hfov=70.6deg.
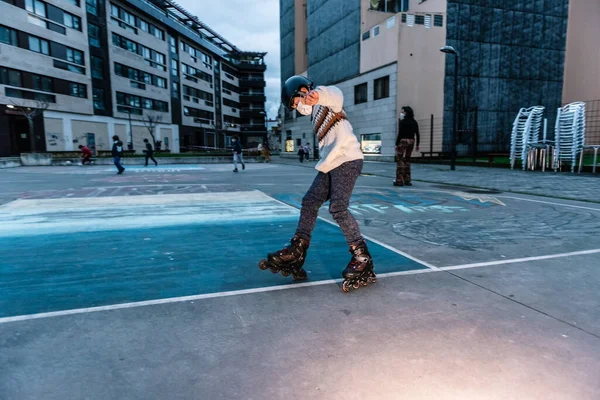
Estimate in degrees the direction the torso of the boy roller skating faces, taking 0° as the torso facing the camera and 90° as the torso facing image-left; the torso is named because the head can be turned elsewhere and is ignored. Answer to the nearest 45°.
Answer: approximately 45°

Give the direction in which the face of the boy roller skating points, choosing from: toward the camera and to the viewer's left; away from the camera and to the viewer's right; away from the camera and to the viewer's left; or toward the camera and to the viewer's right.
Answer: toward the camera and to the viewer's left

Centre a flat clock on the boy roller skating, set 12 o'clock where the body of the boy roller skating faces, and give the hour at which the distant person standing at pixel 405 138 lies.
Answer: The distant person standing is roughly at 5 o'clock from the boy roller skating.

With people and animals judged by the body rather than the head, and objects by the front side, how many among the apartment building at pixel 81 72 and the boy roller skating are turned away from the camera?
0

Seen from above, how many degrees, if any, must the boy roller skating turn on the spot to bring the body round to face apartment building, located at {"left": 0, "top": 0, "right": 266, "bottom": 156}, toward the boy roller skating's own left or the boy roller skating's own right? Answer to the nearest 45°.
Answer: approximately 90° to the boy roller skating's own right

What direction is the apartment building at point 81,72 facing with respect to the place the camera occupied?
facing the viewer and to the right of the viewer

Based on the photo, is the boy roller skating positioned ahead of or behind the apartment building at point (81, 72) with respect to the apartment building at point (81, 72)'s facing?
ahead
